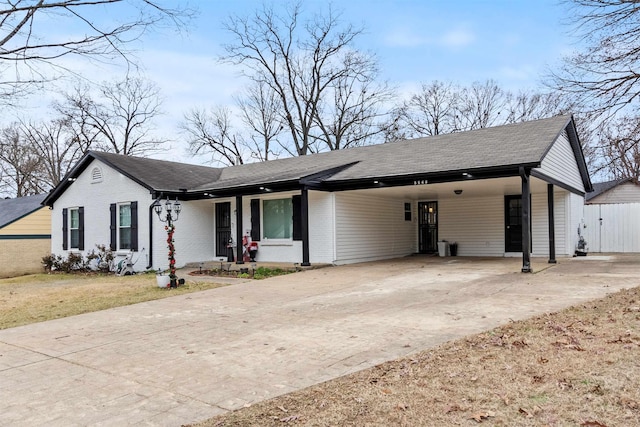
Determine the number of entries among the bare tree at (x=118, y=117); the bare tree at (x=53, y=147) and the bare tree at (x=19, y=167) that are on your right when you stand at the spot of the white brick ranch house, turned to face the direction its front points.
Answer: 3

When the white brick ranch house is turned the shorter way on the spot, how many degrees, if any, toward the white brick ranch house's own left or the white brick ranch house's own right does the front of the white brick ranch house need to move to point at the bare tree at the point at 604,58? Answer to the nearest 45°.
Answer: approximately 90° to the white brick ranch house's own left

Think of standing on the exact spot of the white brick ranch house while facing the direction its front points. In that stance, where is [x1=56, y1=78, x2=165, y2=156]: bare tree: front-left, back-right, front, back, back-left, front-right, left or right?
right

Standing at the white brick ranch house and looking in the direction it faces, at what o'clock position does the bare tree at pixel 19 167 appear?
The bare tree is roughly at 3 o'clock from the white brick ranch house.

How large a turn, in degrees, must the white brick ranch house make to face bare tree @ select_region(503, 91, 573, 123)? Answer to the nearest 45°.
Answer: approximately 180°

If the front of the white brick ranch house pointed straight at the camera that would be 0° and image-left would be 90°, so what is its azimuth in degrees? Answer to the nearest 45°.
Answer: approximately 45°

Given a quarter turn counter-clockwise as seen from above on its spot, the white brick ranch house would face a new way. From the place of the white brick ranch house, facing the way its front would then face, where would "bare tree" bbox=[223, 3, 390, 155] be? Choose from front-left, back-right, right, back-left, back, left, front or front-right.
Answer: back-left

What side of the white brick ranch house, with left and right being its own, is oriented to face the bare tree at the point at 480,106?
back

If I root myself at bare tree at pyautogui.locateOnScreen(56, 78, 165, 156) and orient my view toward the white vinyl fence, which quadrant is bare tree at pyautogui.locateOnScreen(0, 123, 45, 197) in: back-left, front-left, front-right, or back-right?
back-right

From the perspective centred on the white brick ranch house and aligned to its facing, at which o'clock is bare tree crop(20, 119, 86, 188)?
The bare tree is roughly at 3 o'clock from the white brick ranch house.

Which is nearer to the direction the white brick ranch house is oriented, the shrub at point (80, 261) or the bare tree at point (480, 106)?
the shrub

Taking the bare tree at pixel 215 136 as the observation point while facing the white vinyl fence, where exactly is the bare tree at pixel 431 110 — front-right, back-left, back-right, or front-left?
front-left

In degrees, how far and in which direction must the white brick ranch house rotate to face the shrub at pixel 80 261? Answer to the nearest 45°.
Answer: approximately 45° to its right

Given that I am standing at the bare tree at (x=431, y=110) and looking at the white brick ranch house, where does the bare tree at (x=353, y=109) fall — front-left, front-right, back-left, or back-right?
front-right

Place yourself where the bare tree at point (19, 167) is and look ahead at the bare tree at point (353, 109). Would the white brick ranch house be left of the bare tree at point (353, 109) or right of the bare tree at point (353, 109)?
right

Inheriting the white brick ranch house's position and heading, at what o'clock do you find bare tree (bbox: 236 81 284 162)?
The bare tree is roughly at 4 o'clock from the white brick ranch house.
